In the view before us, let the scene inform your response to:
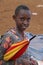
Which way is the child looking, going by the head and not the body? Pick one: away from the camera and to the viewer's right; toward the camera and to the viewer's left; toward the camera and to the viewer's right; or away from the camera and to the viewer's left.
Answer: toward the camera and to the viewer's right

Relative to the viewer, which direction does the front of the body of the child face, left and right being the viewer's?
facing the viewer and to the right of the viewer
